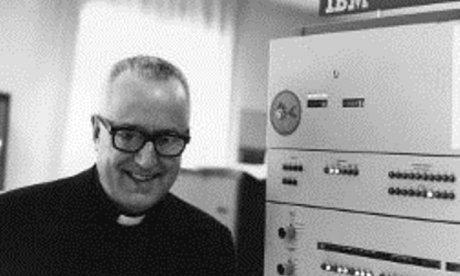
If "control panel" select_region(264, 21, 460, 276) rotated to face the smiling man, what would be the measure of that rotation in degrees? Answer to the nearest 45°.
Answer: approximately 45° to its right

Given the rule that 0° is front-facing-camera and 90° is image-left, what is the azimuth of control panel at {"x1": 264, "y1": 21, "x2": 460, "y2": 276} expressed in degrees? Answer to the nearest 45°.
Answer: approximately 45°
